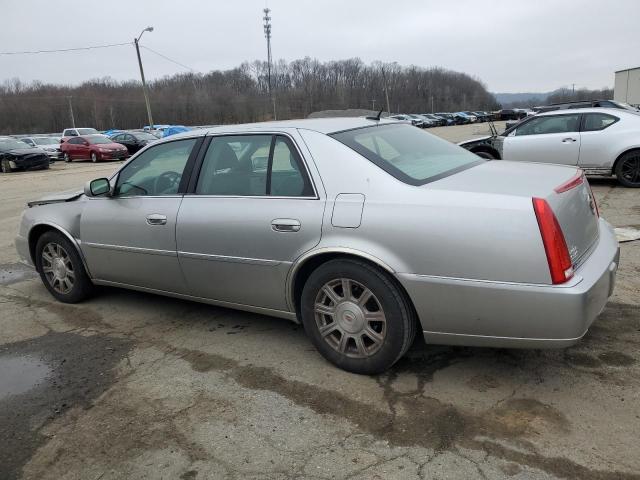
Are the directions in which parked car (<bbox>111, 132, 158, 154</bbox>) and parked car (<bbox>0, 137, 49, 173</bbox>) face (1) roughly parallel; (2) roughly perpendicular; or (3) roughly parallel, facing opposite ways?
roughly parallel

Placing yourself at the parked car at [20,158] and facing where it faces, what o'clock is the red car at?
The red car is roughly at 9 o'clock from the parked car.

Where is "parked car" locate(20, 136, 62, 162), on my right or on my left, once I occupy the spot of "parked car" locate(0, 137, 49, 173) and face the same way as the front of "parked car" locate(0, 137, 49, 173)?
on my left

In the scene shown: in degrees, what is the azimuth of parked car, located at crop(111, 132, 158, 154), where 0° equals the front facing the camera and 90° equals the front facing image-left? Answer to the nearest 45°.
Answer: approximately 315°

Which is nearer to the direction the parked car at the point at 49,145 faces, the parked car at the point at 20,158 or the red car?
the red car

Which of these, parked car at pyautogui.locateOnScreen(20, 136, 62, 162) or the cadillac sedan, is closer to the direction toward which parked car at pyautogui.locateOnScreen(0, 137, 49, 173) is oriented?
the cadillac sedan

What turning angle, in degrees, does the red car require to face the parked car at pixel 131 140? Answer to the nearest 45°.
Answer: approximately 90° to its left

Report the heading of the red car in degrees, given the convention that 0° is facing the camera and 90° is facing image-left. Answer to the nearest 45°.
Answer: approximately 315°

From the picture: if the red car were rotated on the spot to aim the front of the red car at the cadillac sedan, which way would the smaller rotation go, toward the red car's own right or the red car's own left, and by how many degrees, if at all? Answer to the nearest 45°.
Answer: approximately 45° to the red car's own right

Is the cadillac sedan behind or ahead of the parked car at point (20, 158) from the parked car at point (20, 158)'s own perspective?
ahead

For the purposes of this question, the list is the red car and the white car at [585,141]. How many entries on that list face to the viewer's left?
1

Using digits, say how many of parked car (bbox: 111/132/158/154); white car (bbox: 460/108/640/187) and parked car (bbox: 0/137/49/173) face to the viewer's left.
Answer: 1

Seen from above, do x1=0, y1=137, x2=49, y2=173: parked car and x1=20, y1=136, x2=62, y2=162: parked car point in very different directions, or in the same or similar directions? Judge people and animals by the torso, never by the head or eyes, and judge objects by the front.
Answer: same or similar directions

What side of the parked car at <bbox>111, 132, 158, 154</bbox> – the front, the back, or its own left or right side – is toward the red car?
right

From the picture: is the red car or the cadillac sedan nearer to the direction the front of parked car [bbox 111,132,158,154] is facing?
the cadillac sedan

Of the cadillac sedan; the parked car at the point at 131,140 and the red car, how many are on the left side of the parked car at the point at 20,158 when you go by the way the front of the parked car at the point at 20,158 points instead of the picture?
2

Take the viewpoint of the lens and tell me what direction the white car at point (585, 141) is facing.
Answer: facing to the left of the viewer

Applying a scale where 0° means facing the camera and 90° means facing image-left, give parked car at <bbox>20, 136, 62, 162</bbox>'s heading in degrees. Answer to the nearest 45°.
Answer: approximately 315°

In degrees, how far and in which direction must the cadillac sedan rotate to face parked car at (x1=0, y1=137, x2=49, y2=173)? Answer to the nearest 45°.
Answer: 0° — it already faces it
